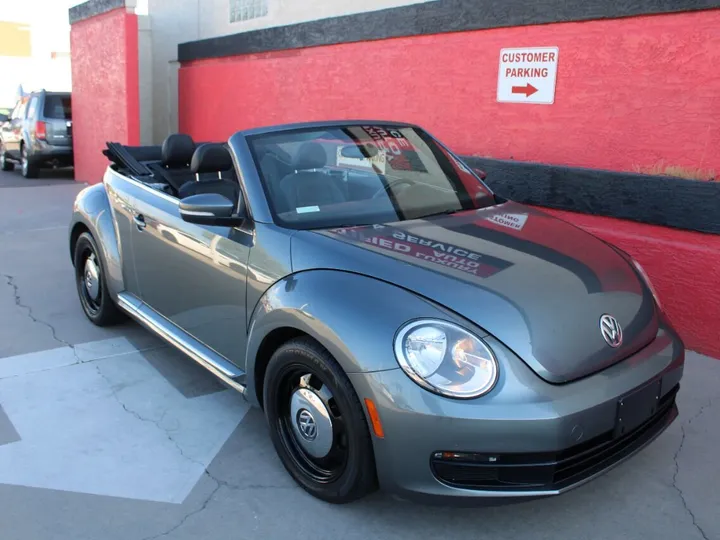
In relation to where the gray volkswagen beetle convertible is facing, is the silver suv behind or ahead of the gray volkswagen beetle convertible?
behind

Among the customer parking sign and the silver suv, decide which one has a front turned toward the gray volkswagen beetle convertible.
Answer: the customer parking sign

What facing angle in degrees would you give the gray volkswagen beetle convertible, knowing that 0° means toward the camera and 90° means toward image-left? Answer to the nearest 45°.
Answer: approximately 315°

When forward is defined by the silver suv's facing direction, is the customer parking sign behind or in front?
behind

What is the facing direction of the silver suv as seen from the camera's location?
facing away from the viewer and to the left of the viewer

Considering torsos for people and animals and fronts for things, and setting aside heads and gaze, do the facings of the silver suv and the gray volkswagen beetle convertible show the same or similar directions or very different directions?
very different directions

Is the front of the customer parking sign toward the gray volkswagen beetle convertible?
yes

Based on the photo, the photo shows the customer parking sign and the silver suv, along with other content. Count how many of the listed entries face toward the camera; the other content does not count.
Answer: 1

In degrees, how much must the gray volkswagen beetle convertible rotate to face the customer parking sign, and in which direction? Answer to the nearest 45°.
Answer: approximately 135° to its left
